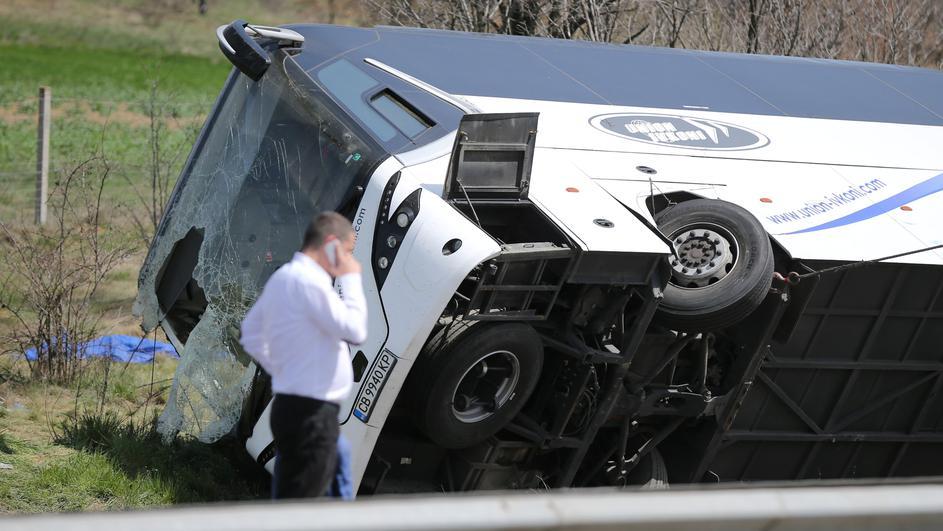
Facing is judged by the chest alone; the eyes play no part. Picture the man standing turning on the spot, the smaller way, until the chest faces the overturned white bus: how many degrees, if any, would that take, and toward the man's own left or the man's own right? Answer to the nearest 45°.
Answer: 0° — they already face it

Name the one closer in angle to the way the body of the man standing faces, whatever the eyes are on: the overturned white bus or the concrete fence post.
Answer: the overturned white bus

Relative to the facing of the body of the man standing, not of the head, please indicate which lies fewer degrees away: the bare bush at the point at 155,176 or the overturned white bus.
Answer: the overturned white bus

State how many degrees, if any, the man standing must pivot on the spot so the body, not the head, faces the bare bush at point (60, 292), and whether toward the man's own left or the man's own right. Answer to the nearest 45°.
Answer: approximately 90° to the man's own left

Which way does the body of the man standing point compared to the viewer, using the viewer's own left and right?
facing away from the viewer and to the right of the viewer

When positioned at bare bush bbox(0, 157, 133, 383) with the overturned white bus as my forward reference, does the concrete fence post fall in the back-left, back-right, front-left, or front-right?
back-left

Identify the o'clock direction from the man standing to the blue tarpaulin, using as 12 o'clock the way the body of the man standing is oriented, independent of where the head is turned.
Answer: The blue tarpaulin is roughly at 10 o'clock from the man standing.
